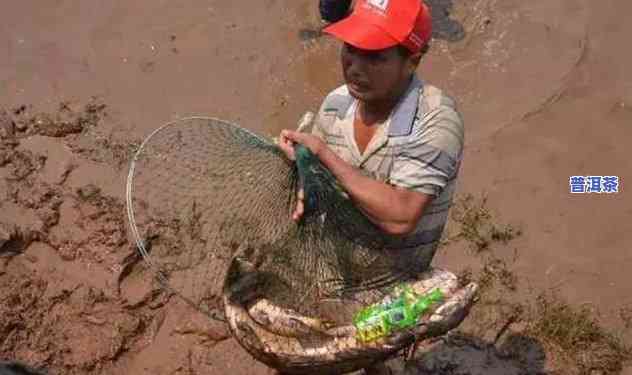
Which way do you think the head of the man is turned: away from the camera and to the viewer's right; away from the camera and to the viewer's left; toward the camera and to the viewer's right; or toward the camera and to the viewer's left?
toward the camera and to the viewer's left

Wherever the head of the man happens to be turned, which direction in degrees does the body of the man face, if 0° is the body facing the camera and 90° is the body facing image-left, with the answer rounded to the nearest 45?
approximately 45°
